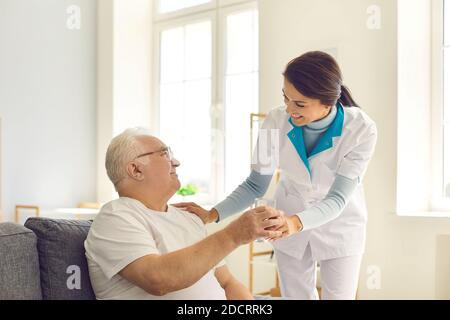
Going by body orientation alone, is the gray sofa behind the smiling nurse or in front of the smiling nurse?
in front

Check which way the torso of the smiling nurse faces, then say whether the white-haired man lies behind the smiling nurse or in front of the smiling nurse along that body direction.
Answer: in front

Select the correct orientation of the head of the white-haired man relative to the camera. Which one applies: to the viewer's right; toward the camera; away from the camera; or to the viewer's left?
to the viewer's right

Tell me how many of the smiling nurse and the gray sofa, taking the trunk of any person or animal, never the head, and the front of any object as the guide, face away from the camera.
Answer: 0

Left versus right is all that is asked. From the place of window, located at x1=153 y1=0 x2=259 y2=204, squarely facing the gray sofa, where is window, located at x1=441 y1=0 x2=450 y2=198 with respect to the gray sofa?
left

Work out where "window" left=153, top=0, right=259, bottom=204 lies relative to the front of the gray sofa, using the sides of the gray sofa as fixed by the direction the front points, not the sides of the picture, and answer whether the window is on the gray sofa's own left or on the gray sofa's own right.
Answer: on the gray sofa's own left

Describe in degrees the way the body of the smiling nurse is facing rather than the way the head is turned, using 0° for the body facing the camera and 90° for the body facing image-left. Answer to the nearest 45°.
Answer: approximately 45°

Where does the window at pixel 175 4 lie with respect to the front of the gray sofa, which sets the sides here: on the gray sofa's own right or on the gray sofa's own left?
on the gray sofa's own left
